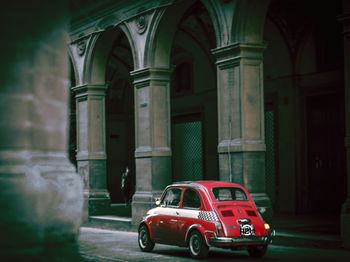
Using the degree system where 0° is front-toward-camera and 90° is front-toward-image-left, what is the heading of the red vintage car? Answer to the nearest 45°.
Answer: approximately 135°

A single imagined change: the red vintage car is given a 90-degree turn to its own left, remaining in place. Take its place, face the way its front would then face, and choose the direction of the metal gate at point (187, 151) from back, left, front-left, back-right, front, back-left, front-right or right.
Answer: back-right
